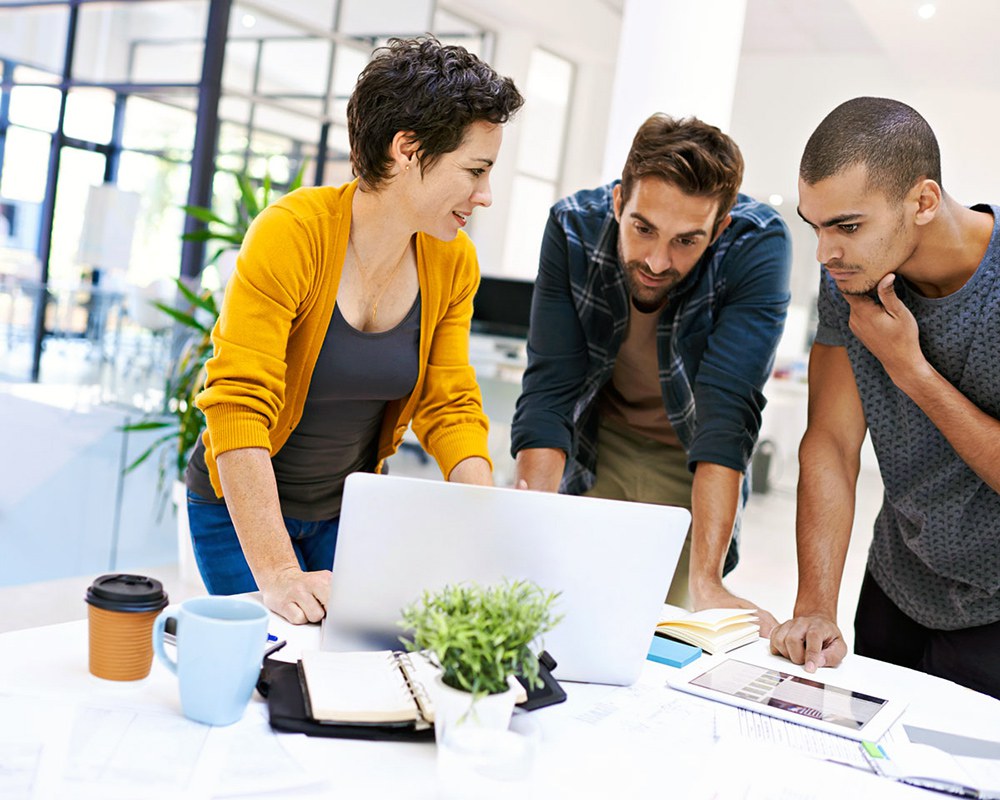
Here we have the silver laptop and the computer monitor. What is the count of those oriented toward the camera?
1

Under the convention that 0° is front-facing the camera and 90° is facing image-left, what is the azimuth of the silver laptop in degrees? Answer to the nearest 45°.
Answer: approximately 180°

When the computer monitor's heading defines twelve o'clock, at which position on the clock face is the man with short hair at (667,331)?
The man with short hair is roughly at 12 o'clock from the computer monitor.

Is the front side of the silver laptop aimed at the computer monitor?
yes

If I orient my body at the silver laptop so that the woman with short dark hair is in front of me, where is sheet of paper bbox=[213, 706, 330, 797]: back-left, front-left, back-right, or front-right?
back-left

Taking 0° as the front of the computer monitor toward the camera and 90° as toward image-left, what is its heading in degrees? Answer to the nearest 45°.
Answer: approximately 0°
